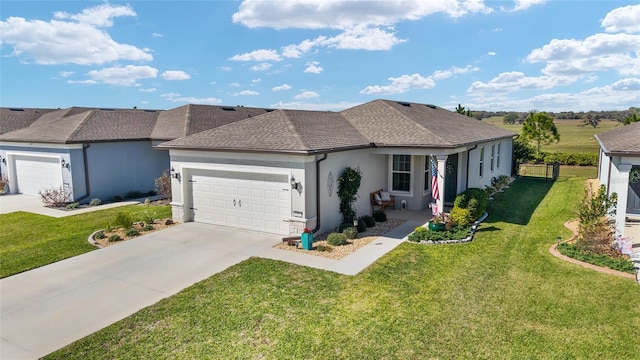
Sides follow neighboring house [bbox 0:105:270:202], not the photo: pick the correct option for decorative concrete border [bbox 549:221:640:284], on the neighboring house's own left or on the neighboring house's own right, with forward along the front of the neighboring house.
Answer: on the neighboring house's own left

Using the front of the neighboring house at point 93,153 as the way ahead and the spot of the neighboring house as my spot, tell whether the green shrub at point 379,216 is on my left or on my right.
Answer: on my left

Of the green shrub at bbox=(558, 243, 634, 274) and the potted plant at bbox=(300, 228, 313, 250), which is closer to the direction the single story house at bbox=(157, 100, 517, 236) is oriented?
the potted plant

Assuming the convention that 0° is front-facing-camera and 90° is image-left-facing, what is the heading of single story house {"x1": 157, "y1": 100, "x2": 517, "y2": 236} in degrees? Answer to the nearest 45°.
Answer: approximately 45°

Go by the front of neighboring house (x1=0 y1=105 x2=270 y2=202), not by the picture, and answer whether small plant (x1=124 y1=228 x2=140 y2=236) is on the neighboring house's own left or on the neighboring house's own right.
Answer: on the neighboring house's own left

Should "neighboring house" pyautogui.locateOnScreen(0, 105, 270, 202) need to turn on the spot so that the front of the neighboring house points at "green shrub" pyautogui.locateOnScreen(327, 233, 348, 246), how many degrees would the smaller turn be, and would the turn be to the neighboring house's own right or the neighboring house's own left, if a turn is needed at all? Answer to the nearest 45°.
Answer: approximately 90° to the neighboring house's own left

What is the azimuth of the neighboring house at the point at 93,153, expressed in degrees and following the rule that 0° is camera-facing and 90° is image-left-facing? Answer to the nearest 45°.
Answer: approximately 45°

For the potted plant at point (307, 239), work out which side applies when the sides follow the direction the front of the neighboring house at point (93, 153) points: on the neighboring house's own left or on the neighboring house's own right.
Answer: on the neighboring house's own left

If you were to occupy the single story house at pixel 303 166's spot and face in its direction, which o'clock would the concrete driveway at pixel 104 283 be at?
The concrete driveway is roughly at 12 o'clock from the single story house.

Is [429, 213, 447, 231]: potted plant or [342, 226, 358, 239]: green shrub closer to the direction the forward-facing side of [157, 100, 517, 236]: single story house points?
the green shrub

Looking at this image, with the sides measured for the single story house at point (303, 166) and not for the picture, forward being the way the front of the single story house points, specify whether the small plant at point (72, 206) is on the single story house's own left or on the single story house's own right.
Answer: on the single story house's own right
